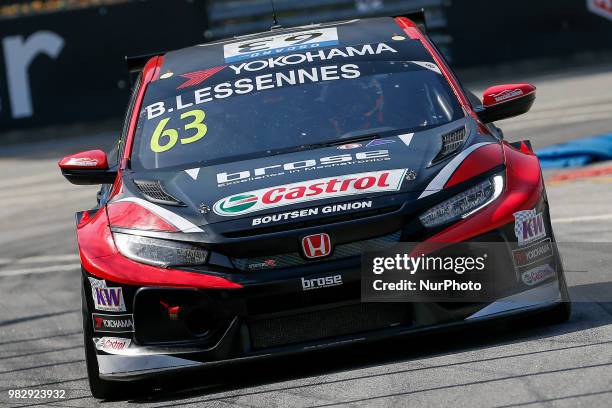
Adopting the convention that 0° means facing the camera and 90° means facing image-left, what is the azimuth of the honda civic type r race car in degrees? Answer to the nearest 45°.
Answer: approximately 0°
